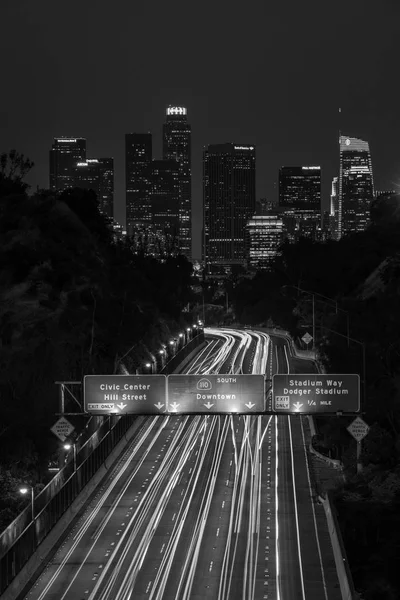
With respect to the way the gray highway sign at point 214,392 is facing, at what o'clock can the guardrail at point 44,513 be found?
The guardrail is roughly at 2 o'clock from the gray highway sign.

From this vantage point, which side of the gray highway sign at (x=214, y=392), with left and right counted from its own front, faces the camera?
front

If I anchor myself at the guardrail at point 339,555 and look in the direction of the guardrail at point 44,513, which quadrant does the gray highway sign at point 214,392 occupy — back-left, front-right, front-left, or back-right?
front-right

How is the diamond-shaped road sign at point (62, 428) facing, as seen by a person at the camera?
facing the viewer

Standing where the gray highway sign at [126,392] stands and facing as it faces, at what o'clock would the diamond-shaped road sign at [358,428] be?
The diamond-shaped road sign is roughly at 9 o'clock from the gray highway sign.

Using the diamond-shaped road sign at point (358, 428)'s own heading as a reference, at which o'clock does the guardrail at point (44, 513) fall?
The guardrail is roughly at 2 o'clock from the diamond-shaped road sign.

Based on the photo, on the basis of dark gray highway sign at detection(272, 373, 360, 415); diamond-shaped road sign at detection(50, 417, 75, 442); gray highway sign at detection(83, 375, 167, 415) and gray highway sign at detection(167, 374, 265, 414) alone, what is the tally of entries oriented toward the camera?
4

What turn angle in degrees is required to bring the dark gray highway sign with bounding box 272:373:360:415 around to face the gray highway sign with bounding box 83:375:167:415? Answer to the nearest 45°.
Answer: approximately 90° to its right

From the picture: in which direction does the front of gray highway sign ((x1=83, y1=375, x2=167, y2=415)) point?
toward the camera

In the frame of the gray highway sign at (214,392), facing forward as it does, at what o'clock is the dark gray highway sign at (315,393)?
the dark gray highway sign at (315,393) is roughly at 9 o'clock from the gray highway sign at (214,392).

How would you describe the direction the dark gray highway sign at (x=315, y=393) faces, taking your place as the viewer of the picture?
facing the viewer

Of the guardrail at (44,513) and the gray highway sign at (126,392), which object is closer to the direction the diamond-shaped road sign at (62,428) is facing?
the guardrail
